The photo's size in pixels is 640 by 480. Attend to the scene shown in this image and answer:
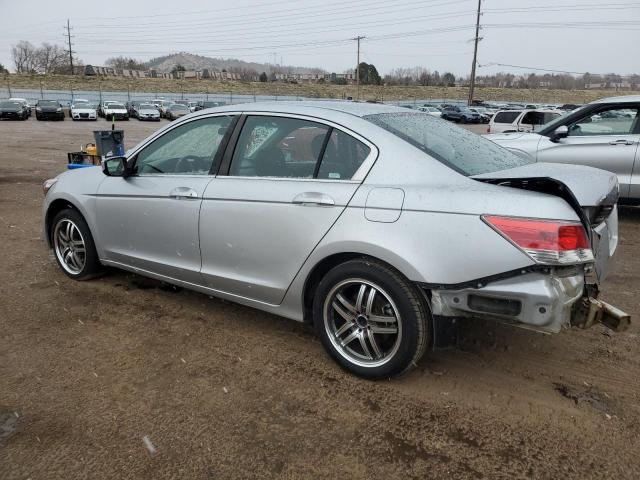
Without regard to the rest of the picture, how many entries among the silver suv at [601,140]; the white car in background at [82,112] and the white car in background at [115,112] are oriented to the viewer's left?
1

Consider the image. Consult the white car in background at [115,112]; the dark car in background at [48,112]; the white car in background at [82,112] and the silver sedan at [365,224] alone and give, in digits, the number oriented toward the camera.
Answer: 3

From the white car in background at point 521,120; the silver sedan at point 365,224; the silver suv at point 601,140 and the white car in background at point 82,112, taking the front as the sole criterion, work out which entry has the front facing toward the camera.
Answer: the white car in background at point 82,112

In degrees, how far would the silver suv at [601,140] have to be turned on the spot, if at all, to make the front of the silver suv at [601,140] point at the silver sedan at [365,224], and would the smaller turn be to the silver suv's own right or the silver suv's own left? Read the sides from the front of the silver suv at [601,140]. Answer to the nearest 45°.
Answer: approximately 90° to the silver suv's own left

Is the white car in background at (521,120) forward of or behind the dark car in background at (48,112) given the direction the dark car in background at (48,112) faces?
forward

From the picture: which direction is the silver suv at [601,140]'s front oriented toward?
to the viewer's left

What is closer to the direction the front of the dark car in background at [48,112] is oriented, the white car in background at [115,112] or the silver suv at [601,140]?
the silver suv

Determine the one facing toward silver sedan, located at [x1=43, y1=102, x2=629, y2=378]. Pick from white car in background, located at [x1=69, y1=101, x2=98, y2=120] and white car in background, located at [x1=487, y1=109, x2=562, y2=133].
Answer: white car in background, located at [x1=69, y1=101, x2=98, y2=120]

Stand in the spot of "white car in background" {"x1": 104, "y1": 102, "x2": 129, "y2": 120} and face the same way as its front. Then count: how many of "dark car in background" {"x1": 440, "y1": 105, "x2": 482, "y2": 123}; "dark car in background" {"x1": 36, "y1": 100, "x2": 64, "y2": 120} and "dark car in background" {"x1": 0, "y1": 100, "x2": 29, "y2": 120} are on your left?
1

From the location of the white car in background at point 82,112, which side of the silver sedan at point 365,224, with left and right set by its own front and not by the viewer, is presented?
front

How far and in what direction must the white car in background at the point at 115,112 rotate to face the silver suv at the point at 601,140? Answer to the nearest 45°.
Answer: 0° — it already faces it

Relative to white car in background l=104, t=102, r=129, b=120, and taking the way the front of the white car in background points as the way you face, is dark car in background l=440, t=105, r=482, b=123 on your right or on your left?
on your left

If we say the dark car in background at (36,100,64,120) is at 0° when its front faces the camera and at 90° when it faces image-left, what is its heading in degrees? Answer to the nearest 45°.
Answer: approximately 0°
